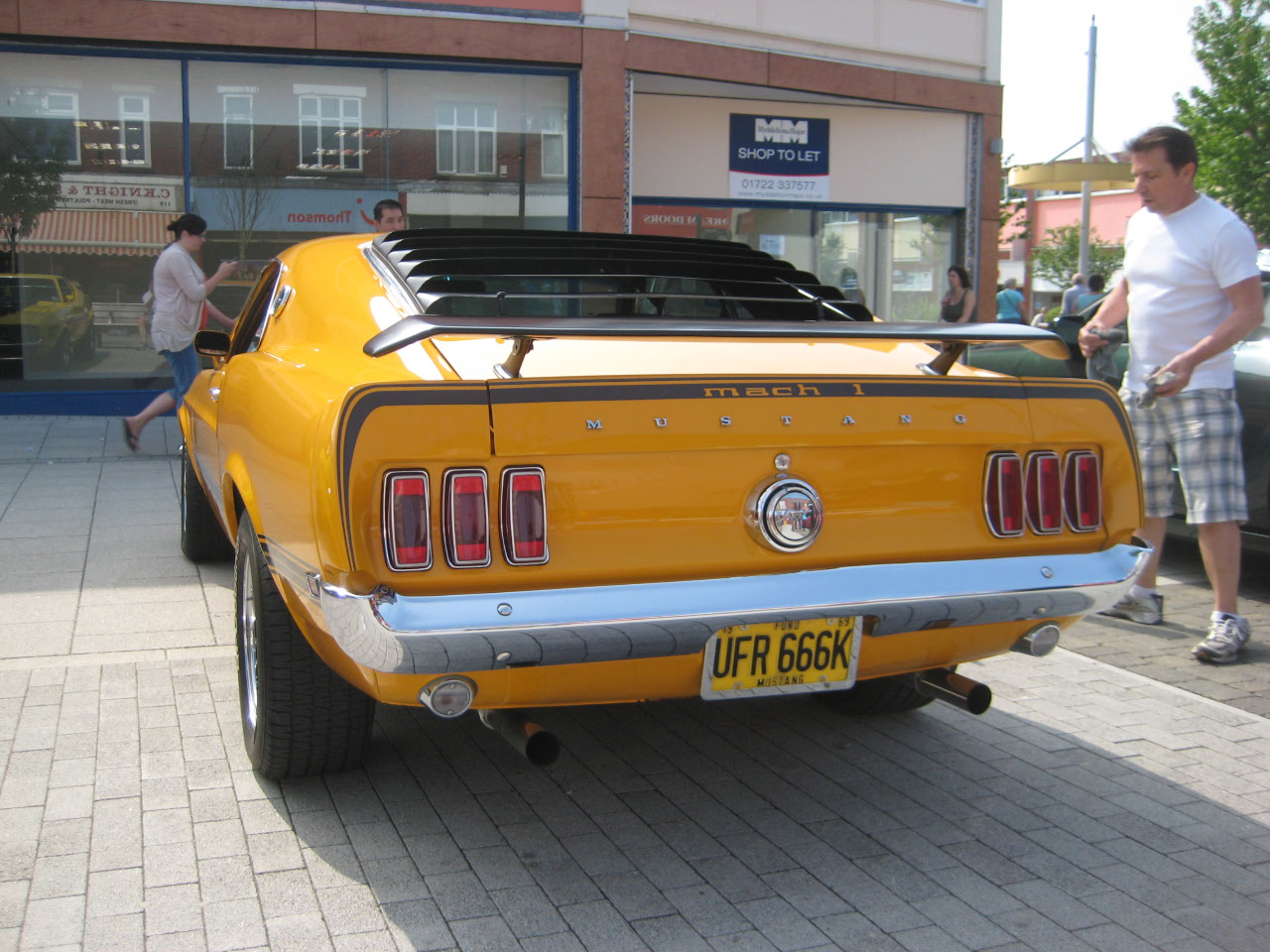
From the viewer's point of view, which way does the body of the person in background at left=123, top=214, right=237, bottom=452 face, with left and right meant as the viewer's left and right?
facing to the right of the viewer

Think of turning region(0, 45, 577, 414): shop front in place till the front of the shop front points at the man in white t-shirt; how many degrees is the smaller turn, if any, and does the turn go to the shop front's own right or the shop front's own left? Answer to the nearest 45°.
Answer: approximately 45° to the shop front's own left

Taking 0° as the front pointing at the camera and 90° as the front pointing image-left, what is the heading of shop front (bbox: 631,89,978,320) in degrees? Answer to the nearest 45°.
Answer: approximately 0°

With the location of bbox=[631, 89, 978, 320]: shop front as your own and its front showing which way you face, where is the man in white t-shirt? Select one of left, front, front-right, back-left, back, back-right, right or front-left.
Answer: front

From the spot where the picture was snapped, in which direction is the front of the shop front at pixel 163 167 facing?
facing the viewer

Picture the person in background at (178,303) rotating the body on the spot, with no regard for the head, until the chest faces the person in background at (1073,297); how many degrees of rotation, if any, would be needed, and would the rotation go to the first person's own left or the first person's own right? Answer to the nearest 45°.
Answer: approximately 45° to the first person's own left

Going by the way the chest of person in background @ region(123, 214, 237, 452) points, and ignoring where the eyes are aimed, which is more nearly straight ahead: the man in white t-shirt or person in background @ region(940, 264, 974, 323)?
the person in background

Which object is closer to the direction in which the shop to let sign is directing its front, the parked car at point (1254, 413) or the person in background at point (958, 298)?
the parked car

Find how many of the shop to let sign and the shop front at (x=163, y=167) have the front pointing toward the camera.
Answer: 2

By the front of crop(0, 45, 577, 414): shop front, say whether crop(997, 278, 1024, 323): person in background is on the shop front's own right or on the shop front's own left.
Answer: on the shop front's own left

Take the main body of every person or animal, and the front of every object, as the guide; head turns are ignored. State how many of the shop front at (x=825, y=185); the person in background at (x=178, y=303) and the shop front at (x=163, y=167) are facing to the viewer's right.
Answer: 1

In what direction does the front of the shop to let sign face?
toward the camera

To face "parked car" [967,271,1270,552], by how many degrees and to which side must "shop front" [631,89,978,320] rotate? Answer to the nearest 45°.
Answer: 0° — it already faces it

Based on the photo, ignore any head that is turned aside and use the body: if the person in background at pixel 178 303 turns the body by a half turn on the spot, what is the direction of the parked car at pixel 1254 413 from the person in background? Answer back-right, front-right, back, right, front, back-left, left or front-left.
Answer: back-left
